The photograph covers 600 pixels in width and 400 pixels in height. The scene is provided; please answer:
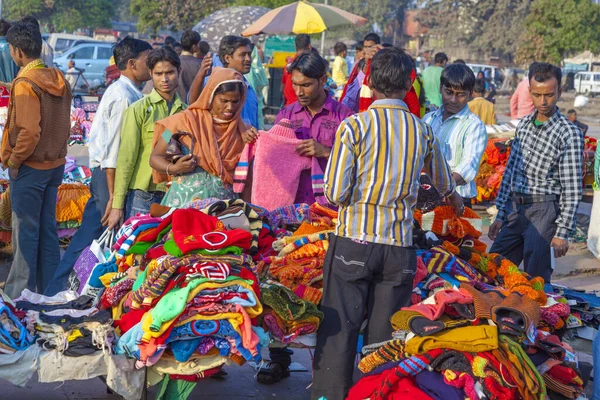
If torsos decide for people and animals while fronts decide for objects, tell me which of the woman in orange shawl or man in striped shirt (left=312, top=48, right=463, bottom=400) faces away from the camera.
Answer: the man in striped shirt

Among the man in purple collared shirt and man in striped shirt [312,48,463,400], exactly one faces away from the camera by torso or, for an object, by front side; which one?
the man in striped shirt

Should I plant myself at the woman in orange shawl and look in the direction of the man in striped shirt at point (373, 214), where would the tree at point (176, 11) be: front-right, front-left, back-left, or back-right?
back-left

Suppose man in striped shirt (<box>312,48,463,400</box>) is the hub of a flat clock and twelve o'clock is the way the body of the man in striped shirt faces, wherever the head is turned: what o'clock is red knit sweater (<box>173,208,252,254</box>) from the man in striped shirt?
The red knit sweater is roughly at 9 o'clock from the man in striped shirt.

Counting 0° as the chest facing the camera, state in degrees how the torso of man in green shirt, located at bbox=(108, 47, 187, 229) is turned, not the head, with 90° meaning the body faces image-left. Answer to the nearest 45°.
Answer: approximately 315°

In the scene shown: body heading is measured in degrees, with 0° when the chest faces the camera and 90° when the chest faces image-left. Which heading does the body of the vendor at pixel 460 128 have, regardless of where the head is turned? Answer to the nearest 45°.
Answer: approximately 45°

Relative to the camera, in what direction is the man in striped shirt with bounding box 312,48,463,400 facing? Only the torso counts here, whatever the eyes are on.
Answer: away from the camera

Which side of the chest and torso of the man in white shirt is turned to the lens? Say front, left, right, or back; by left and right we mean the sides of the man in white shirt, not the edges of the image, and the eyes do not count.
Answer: right

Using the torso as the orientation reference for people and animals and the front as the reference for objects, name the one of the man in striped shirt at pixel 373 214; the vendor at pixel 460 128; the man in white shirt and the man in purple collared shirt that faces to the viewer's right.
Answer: the man in white shirt

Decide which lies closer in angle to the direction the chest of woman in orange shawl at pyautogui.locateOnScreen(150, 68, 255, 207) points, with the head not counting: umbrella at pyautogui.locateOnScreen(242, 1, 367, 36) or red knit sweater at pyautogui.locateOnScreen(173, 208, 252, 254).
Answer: the red knit sweater

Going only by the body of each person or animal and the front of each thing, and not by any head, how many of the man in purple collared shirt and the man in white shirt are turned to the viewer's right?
1

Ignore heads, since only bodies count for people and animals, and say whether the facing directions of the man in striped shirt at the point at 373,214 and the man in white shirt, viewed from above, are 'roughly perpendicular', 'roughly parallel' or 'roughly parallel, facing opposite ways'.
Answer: roughly perpendicular

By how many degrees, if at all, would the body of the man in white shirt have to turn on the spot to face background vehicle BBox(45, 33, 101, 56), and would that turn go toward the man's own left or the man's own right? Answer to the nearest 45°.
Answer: approximately 90° to the man's own left
